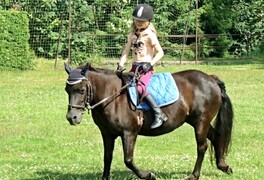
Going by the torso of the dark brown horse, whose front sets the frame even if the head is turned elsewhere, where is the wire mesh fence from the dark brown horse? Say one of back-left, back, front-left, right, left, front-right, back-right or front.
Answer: right

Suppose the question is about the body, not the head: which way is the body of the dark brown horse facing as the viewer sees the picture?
to the viewer's left

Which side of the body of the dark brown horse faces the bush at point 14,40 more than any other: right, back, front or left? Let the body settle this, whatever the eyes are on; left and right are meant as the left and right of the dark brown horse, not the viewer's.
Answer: right
